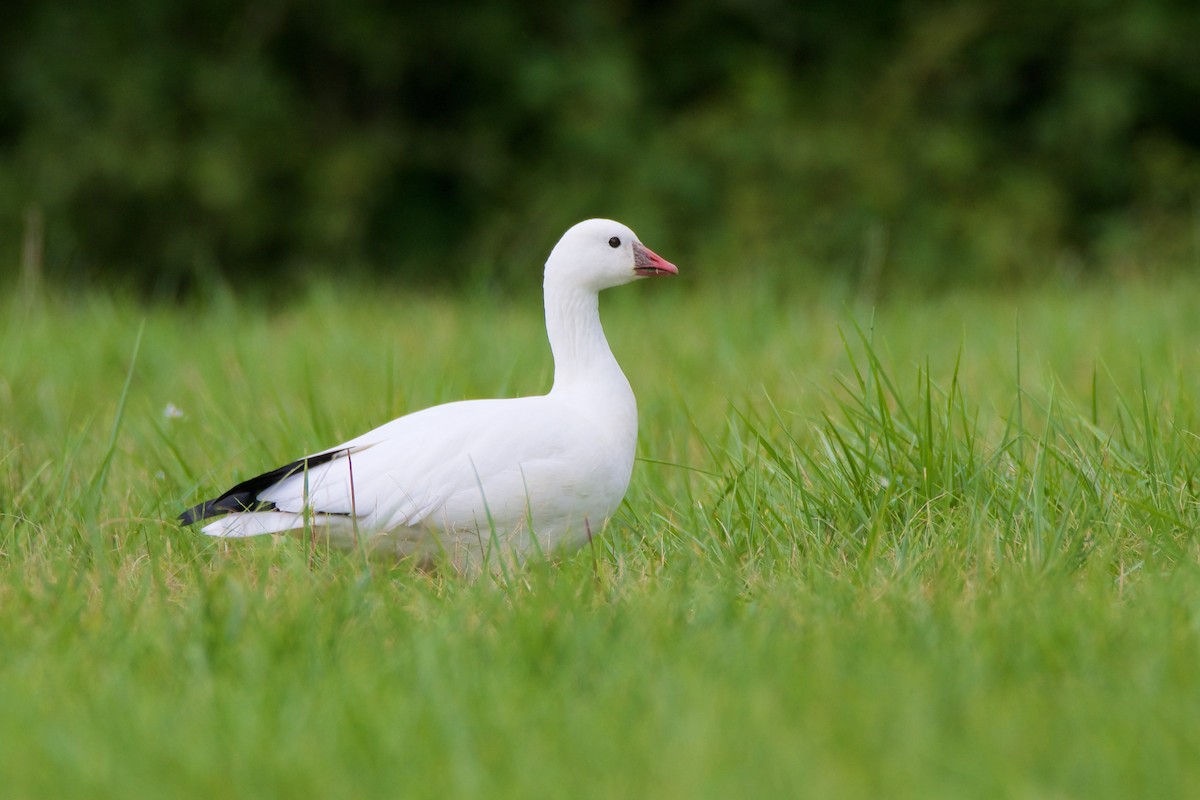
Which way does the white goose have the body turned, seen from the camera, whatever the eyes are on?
to the viewer's right
